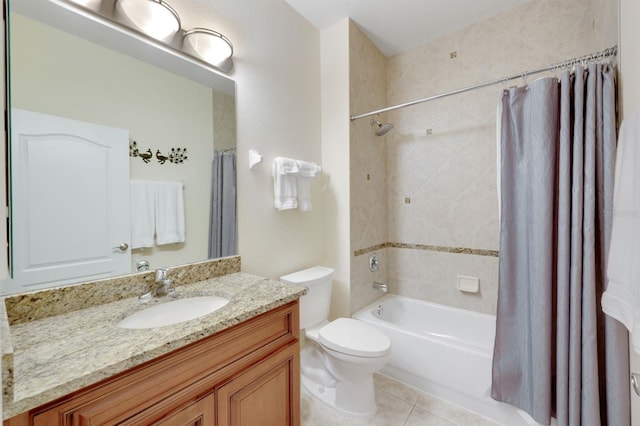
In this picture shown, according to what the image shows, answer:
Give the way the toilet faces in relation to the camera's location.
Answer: facing the viewer and to the right of the viewer

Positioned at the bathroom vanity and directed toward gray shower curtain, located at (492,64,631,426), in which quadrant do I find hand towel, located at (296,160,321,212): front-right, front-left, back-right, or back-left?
front-left

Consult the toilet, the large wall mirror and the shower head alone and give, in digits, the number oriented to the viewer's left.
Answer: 0

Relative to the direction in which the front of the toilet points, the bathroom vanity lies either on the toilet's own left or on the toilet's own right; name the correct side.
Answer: on the toilet's own right

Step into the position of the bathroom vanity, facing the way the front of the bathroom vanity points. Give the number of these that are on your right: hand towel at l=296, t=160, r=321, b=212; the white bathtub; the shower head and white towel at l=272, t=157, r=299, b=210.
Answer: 0

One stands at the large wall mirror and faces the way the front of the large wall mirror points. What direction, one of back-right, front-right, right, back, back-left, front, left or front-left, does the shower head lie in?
front-left

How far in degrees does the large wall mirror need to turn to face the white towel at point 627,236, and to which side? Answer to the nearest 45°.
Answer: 0° — it already faces it

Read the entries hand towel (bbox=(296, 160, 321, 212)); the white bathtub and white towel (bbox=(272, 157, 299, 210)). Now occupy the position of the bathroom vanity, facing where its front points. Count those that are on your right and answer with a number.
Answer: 0

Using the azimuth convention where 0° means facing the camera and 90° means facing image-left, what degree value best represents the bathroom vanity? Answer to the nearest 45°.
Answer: approximately 315°

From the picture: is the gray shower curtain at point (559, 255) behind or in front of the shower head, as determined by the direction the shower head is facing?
in front

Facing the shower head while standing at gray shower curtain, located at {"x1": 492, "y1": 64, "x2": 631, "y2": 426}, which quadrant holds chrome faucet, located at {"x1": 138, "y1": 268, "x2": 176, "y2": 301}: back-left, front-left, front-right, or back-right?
front-left

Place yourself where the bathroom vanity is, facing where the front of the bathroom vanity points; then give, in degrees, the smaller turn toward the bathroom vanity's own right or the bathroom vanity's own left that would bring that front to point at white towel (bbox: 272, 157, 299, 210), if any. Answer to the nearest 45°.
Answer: approximately 90° to the bathroom vanity's own left

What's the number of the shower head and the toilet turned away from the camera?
0

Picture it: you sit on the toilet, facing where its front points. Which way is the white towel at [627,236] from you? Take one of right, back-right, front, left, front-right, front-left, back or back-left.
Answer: front

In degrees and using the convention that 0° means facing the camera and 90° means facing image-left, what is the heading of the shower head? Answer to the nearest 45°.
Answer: approximately 315°
